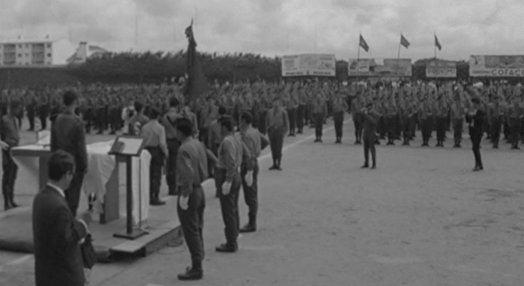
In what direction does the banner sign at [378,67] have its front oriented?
toward the camera

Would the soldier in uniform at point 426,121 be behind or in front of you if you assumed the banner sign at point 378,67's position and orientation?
in front

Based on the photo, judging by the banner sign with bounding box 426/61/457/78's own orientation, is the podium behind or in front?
in front

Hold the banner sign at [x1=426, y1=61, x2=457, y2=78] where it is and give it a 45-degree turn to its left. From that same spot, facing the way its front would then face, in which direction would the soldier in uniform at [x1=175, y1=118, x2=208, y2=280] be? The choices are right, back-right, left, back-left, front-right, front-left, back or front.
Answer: front-right

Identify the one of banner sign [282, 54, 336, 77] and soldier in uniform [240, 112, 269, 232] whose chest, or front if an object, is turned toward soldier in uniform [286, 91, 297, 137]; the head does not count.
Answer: the banner sign

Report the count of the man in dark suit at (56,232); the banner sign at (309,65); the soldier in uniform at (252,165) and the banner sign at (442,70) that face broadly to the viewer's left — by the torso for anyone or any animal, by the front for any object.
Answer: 1

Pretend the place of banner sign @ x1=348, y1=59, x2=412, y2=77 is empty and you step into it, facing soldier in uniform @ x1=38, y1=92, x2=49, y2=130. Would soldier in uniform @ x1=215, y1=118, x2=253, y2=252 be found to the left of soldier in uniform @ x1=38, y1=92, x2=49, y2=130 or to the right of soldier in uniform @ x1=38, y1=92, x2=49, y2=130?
left

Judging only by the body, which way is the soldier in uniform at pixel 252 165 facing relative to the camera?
to the viewer's left

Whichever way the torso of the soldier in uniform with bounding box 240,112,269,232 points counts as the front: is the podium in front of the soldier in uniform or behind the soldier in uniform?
in front

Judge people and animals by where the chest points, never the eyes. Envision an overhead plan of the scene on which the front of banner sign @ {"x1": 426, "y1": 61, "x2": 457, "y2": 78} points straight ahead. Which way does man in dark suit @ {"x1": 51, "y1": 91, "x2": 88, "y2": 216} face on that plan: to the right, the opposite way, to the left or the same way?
the opposite way

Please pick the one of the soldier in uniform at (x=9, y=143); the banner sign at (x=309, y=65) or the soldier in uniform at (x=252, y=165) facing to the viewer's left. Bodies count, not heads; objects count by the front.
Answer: the soldier in uniform at (x=252, y=165)

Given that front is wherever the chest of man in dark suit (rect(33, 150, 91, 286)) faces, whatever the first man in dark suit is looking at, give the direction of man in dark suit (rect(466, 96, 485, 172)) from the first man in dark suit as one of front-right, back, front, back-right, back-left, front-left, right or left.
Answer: front

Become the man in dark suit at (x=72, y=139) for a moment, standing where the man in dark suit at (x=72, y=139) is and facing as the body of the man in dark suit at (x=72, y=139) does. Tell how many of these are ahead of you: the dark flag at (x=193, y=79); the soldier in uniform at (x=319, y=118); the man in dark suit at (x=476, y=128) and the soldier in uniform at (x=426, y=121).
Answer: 4

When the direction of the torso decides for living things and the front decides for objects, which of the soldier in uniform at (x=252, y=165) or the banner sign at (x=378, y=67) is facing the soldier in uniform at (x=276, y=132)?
the banner sign

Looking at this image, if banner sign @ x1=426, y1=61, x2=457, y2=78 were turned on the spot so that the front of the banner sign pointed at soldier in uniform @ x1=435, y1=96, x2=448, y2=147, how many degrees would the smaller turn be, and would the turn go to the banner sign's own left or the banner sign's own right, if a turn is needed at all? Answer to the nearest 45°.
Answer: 0° — it already faces them

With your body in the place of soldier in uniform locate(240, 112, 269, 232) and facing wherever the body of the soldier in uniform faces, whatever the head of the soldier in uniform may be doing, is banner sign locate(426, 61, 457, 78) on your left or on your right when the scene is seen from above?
on your right
